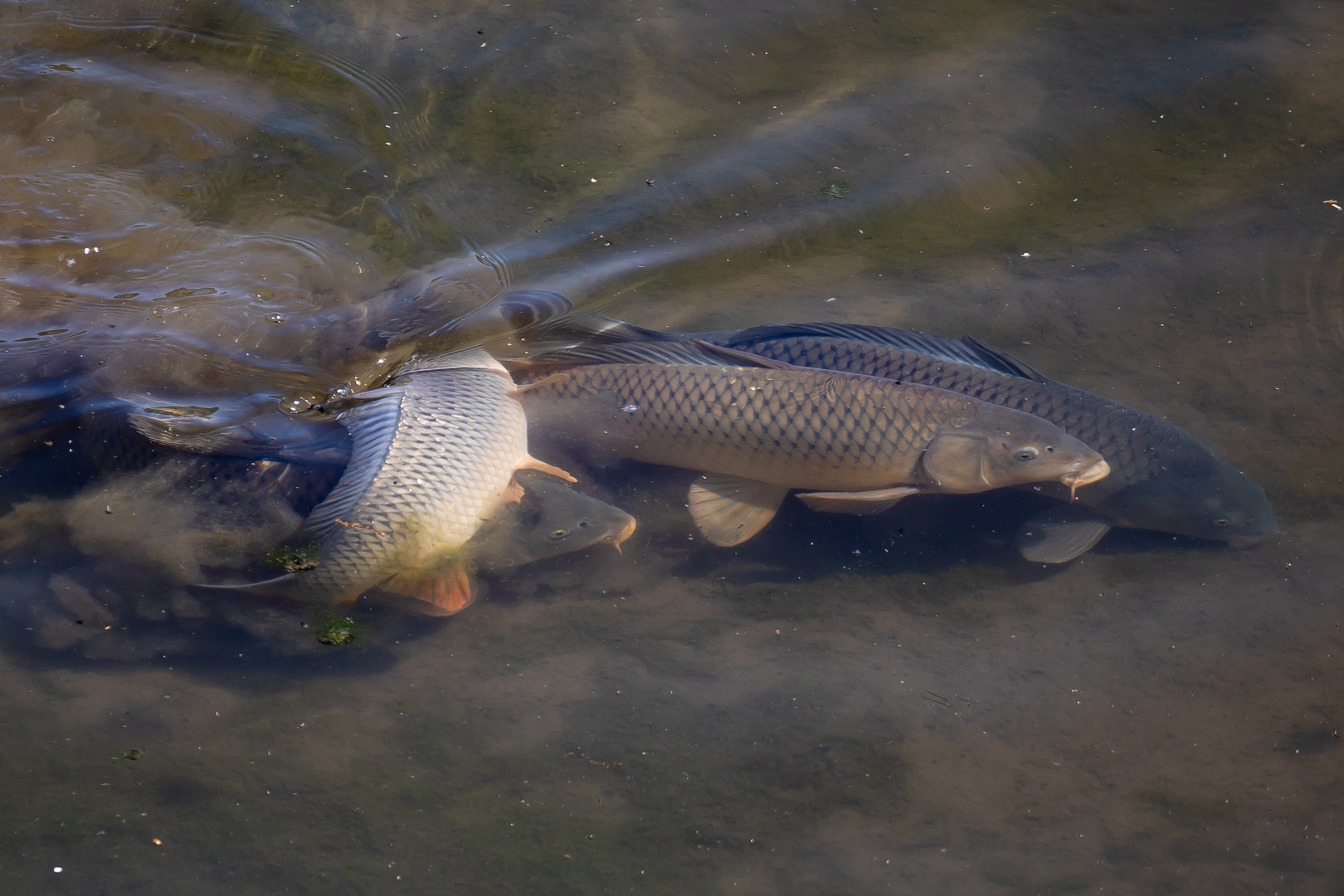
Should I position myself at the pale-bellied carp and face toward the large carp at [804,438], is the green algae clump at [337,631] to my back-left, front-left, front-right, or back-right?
back-right

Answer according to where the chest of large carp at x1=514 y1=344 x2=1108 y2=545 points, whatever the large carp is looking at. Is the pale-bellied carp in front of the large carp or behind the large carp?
behind

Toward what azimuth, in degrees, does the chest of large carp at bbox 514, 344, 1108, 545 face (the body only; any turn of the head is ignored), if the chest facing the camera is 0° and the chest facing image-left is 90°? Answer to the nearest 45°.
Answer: approximately 270°

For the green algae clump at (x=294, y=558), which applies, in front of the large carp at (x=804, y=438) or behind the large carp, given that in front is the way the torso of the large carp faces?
behind

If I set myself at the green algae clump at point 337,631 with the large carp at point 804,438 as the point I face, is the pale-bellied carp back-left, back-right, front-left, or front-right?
front-left

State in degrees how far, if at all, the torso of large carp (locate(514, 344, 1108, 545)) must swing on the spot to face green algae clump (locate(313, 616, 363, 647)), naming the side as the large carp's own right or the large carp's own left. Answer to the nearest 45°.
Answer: approximately 135° to the large carp's own right

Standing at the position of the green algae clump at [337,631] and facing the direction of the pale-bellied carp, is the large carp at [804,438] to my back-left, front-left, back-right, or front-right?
front-right
